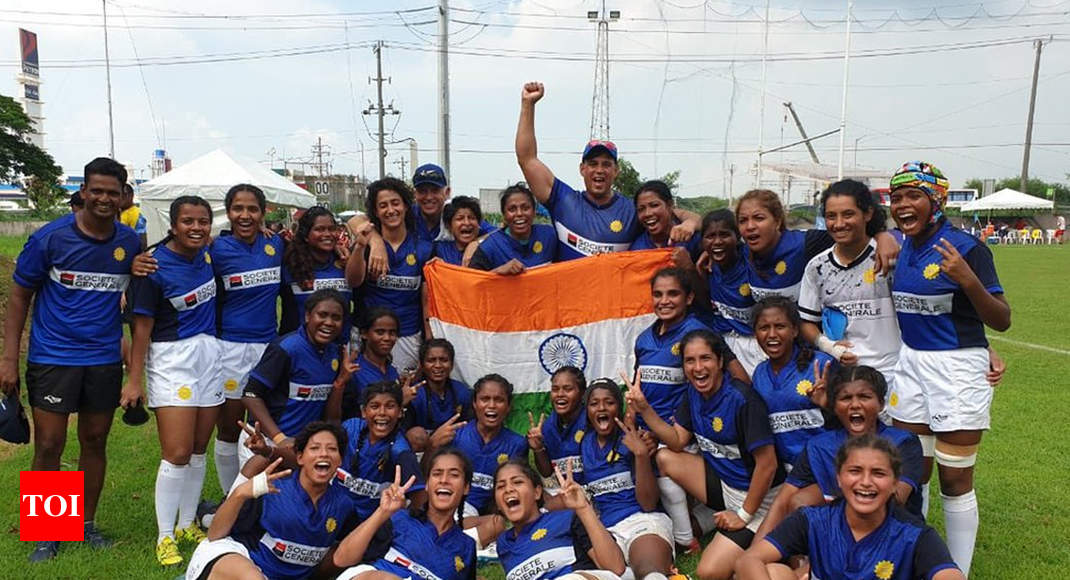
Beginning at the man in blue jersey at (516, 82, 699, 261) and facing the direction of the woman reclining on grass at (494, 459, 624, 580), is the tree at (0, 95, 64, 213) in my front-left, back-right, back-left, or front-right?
back-right

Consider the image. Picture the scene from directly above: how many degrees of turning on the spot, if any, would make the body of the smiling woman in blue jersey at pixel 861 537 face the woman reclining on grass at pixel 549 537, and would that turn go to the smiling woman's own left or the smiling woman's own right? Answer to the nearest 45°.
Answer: approximately 90° to the smiling woman's own right

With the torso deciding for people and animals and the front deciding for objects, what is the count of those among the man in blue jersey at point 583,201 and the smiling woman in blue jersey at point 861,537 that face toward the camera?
2

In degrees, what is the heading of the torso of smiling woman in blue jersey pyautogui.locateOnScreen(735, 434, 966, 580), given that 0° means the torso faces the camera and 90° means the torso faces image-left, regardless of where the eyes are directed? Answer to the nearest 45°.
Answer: approximately 0°

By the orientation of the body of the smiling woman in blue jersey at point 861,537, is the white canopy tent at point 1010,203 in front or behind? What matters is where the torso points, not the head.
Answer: behind

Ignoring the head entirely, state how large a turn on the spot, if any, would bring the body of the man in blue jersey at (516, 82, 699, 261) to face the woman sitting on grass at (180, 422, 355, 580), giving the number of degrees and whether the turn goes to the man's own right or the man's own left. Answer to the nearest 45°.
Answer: approximately 45° to the man's own right

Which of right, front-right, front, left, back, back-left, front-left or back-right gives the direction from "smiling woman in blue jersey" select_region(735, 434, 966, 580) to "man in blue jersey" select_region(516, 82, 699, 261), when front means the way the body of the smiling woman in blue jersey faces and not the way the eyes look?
back-right

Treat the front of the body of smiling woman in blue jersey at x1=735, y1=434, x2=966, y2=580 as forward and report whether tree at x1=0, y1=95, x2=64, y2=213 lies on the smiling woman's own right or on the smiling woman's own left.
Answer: on the smiling woman's own right

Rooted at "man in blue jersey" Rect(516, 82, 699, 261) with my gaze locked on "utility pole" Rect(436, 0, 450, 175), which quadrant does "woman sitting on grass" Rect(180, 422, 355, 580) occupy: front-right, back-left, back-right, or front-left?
back-left
